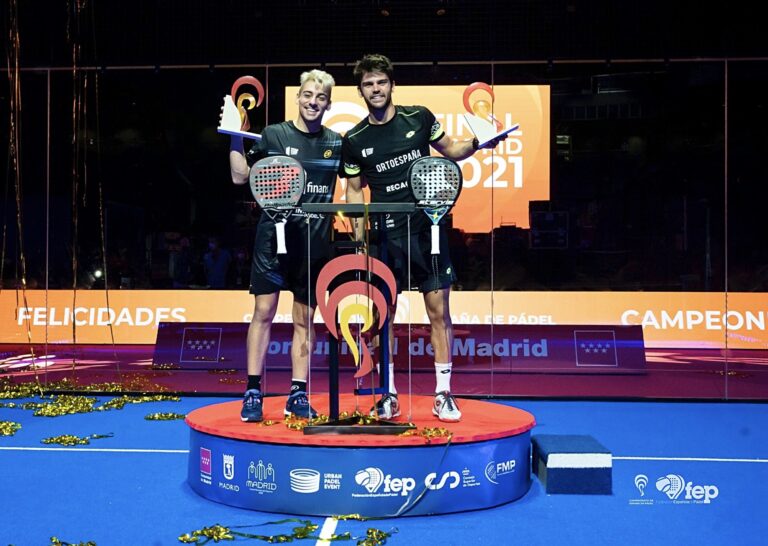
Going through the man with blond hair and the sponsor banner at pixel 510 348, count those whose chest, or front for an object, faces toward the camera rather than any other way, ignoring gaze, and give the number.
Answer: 2

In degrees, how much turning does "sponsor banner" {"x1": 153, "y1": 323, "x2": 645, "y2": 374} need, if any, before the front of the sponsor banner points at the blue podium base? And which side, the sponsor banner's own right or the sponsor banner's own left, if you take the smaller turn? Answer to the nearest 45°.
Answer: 0° — it already faces it

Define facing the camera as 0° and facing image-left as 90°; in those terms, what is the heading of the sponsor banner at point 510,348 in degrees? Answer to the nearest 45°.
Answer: approximately 0°

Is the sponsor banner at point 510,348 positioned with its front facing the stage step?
yes

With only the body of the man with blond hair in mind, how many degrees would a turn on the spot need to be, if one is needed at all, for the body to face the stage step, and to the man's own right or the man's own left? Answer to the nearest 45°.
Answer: approximately 90° to the man's own left

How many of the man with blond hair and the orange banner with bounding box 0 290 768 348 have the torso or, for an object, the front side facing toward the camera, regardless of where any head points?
2

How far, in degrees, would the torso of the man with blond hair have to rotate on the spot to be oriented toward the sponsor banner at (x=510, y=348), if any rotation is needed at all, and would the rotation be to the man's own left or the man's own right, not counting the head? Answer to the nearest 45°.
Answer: approximately 135° to the man's own left
